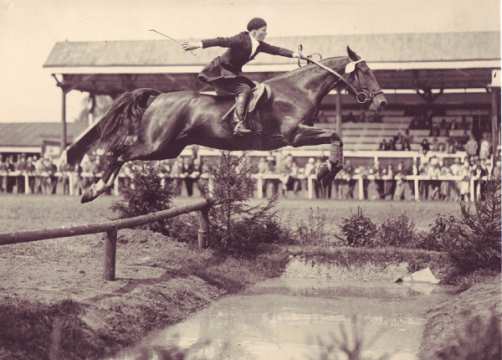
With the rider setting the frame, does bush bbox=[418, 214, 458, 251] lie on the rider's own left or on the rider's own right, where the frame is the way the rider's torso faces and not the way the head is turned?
on the rider's own left

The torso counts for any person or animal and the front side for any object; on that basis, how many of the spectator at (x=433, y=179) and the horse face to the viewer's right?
1

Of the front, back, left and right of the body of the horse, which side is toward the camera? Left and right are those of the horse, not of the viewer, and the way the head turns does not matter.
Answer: right

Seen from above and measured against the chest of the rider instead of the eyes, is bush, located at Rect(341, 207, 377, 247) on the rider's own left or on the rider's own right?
on the rider's own left

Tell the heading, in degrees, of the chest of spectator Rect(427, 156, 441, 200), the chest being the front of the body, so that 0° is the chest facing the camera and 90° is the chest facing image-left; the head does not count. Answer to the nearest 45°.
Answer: approximately 0°

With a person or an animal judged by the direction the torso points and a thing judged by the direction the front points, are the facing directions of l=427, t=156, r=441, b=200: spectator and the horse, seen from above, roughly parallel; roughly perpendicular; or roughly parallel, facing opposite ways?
roughly perpendicular

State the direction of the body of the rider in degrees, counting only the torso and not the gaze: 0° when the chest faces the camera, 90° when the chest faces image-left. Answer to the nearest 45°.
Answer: approximately 270°

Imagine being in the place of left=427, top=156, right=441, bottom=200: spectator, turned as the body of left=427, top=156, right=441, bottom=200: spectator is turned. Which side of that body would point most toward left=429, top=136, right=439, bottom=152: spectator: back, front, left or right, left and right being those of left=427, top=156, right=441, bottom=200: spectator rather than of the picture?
back
